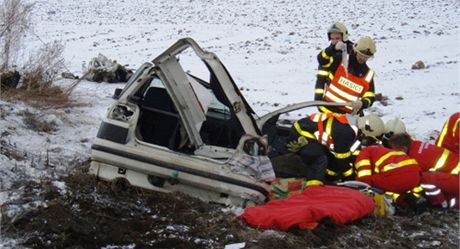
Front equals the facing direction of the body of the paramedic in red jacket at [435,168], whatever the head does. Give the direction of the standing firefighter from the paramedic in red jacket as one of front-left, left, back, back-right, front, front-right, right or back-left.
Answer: front-right

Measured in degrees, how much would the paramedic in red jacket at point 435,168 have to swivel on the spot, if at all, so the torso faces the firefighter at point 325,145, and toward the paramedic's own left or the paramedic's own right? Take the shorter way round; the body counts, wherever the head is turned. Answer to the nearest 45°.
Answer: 0° — they already face them

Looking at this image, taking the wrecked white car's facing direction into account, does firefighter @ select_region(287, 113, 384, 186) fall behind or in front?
in front

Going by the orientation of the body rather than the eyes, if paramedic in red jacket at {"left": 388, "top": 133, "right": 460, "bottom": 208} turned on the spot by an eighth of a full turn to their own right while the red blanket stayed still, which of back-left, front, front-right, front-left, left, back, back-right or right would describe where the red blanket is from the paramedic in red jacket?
left

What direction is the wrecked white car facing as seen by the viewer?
to the viewer's right

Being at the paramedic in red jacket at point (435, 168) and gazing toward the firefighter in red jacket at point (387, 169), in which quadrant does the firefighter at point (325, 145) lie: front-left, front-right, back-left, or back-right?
front-right

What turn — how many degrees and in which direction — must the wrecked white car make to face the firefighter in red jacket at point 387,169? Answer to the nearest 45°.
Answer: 0° — it already faces them

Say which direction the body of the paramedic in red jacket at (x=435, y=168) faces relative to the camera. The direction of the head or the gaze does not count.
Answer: to the viewer's left

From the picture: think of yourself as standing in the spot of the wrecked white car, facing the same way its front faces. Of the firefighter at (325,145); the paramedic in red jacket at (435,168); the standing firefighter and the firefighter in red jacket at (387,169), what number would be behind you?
0

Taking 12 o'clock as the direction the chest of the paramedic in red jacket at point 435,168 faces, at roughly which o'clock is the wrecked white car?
The wrecked white car is roughly at 11 o'clock from the paramedic in red jacket.

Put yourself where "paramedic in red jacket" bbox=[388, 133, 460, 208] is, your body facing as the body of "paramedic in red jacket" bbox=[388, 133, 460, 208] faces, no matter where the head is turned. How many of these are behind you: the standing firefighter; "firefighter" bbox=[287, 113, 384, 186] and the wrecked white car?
0

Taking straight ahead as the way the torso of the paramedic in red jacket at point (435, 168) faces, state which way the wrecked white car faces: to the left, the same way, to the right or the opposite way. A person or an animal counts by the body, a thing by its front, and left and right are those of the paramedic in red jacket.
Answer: the opposite way

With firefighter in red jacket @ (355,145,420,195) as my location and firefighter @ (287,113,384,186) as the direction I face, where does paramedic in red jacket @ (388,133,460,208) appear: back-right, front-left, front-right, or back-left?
back-right
